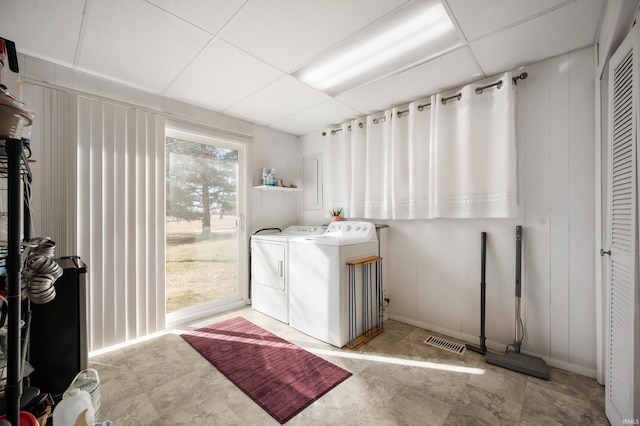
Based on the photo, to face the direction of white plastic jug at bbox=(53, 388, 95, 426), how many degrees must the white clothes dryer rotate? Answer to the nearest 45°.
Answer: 0° — it already faces it

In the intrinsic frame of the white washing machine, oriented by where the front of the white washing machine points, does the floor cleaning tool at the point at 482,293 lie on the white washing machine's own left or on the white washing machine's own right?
on the white washing machine's own left

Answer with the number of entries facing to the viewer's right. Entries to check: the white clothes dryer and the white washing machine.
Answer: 0

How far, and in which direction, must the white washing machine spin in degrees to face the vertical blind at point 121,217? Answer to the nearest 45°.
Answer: approximately 45° to its right

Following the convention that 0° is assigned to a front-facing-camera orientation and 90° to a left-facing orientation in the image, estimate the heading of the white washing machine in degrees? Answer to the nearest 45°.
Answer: approximately 45°

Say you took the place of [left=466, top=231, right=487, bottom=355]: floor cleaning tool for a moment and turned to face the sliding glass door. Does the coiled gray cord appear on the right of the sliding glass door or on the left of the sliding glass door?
left

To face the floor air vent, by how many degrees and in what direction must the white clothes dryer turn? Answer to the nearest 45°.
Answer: approximately 90° to its left

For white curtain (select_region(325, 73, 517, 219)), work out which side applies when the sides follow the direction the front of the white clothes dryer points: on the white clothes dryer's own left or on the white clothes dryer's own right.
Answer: on the white clothes dryer's own left
